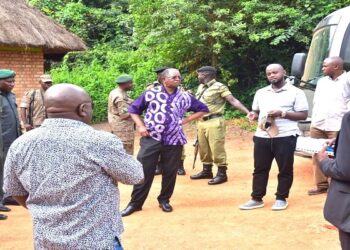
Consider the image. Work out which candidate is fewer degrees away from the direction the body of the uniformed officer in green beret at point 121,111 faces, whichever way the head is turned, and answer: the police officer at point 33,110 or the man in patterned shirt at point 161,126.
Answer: the man in patterned shirt

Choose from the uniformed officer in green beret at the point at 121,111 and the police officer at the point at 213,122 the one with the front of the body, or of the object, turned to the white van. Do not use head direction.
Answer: the uniformed officer in green beret at the point at 121,111

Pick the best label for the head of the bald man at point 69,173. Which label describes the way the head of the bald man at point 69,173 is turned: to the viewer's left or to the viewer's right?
to the viewer's right

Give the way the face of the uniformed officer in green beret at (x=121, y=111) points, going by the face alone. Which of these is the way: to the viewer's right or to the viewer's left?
to the viewer's right

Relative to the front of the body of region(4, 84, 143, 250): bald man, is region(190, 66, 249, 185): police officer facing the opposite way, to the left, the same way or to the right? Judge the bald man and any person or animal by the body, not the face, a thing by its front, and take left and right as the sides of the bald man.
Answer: the opposite way

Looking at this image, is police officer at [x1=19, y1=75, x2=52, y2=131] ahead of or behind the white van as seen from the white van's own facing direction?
ahead

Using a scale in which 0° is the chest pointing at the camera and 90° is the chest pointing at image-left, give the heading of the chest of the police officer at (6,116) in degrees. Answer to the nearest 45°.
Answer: approximately 315°

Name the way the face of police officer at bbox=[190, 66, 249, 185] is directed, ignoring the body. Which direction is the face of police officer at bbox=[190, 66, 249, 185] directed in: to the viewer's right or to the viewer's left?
to the viewer's left

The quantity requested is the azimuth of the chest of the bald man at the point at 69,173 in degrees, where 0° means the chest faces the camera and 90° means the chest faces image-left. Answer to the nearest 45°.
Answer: approximately 225°

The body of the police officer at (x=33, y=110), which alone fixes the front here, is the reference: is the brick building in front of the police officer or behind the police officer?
behind

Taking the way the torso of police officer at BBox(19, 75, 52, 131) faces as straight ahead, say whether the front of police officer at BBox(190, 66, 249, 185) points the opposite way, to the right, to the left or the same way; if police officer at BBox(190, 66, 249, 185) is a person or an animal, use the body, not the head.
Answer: to the right
